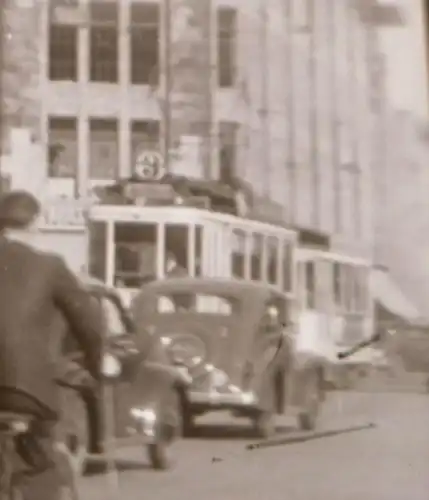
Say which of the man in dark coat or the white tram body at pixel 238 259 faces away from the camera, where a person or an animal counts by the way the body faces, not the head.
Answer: the man in dark coat

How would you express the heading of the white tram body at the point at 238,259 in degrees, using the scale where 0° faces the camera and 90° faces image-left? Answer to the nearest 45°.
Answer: approximately 45°

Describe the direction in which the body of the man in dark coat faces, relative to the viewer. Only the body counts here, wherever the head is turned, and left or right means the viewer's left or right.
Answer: facing away from the viewer

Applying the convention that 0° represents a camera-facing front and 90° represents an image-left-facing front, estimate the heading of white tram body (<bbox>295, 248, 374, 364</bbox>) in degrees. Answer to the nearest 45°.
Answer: approximately 45°
